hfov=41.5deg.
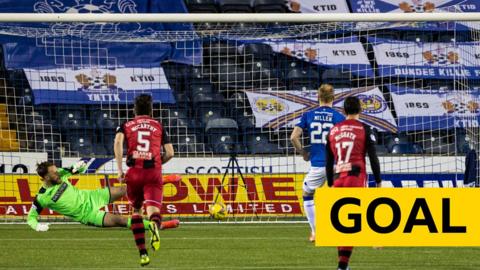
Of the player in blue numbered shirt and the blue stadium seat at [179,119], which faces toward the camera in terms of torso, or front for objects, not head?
the blue stadium seat

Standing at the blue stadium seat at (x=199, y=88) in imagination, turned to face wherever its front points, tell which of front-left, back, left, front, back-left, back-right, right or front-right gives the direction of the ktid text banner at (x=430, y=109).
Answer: left

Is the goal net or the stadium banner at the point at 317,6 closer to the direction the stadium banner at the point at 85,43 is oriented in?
the goal net

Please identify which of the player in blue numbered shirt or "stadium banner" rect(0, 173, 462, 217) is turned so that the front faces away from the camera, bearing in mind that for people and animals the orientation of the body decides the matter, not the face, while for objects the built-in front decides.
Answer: the player in blue numbered shirt

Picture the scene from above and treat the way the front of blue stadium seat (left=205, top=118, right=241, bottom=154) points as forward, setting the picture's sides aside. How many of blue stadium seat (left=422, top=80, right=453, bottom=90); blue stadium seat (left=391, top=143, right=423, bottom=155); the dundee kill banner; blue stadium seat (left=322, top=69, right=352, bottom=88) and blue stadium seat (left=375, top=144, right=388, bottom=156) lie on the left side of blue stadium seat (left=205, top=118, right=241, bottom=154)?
5

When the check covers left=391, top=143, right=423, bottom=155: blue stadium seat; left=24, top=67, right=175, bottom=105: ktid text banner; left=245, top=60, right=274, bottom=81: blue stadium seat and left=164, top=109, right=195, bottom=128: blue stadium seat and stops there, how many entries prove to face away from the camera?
0

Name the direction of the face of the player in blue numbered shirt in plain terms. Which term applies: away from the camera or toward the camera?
away from the camera

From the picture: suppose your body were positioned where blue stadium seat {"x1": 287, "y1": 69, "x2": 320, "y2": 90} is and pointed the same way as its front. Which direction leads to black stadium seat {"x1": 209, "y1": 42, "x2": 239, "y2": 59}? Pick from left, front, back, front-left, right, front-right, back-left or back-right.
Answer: right

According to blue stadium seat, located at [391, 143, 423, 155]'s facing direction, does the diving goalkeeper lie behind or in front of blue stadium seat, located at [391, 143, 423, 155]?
in front

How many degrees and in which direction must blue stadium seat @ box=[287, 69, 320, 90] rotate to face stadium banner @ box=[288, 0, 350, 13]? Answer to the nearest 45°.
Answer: approximately 180°

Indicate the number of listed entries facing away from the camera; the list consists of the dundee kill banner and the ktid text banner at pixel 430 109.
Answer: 0

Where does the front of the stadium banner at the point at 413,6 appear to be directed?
toward the camera

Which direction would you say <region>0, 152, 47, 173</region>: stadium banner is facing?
toward the camera
